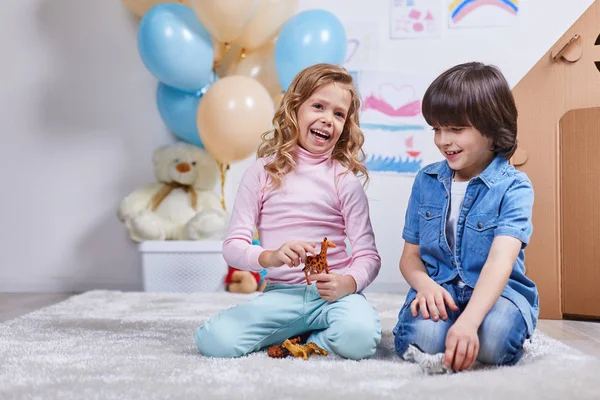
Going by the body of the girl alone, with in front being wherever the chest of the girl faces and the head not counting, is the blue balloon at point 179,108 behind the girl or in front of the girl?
behind

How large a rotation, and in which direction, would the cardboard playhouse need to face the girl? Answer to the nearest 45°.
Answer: approximately 45° to its right

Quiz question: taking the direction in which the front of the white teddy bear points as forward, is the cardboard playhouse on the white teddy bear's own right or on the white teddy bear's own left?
on the white teddy bear's own left

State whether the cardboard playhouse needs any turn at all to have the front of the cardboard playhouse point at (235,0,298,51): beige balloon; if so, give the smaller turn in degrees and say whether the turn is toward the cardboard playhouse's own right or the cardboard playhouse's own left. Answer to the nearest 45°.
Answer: approximately 90° to the cardboard playhouse's own right

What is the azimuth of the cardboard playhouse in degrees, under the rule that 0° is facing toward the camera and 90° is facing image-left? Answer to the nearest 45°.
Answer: approximately 0°

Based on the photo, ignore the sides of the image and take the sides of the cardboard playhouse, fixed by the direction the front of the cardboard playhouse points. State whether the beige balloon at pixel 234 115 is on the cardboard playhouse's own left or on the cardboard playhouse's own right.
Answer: on the cardboard playhouse's own right

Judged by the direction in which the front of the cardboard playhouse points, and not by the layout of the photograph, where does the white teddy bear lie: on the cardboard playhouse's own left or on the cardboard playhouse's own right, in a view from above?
on the cardboard playhouse's own right

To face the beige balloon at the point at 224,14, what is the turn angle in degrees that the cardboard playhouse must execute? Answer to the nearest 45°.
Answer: approximately 90° to its right
